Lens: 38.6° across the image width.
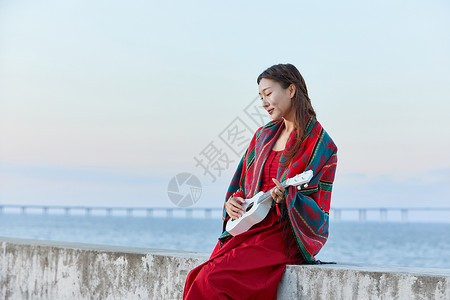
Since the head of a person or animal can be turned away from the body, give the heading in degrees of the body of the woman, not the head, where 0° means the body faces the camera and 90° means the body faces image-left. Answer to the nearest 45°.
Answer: approximately 45°

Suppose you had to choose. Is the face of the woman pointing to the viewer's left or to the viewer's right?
to the viewer's left
